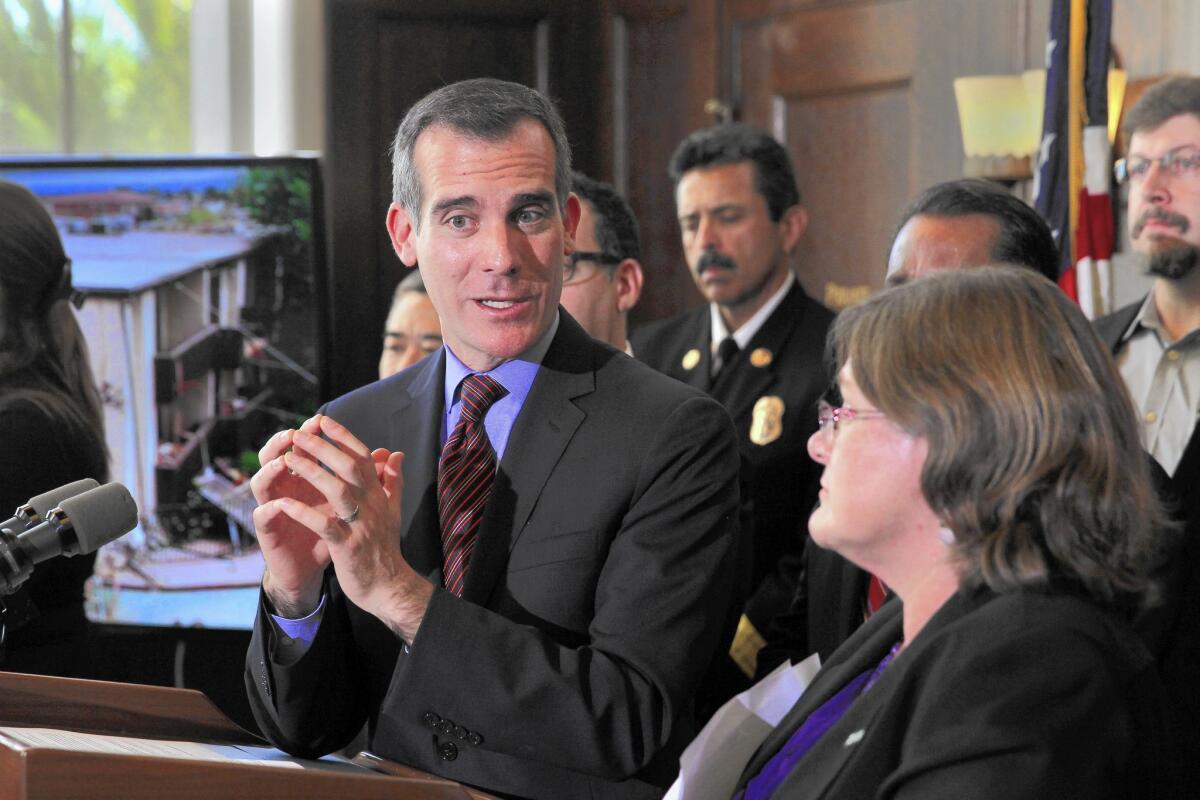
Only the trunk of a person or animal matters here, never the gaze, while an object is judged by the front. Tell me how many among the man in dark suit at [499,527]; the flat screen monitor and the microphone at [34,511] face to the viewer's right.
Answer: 1

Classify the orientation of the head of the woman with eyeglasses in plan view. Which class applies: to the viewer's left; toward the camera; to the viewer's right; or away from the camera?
to the viewer's left

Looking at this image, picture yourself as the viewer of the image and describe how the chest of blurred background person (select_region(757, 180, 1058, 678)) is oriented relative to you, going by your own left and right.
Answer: facing the viewer and to the left of the viewer

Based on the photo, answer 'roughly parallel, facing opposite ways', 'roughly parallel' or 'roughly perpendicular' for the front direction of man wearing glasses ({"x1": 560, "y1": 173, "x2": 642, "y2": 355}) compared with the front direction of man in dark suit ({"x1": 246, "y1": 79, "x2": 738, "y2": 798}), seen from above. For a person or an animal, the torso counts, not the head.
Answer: roughly parallel

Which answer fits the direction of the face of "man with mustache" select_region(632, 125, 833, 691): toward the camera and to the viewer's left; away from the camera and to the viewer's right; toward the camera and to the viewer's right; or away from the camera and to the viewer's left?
toward the camera and to the viewer's left

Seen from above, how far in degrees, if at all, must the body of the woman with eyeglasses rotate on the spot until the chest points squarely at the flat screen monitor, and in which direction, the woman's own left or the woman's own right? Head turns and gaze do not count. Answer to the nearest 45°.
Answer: approximately 45° to the woman's own right

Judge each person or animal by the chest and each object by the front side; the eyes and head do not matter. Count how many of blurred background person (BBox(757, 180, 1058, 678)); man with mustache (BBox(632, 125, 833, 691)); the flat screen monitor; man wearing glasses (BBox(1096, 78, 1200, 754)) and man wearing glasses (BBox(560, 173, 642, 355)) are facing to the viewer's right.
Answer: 0

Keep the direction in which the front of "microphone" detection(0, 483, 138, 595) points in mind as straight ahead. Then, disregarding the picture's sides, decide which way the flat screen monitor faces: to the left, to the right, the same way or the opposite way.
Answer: to the right

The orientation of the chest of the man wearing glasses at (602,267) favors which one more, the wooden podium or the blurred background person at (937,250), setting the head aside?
the wooden podium

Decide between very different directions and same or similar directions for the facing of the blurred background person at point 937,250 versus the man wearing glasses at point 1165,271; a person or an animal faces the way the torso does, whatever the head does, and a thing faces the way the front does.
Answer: same or similar directions

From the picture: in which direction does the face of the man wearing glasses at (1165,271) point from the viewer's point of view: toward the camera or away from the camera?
toward the camera

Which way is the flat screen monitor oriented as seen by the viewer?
toward the camera

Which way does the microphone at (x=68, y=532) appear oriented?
to the viewer's right

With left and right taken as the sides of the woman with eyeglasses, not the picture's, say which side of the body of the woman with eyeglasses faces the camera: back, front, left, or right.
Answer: left

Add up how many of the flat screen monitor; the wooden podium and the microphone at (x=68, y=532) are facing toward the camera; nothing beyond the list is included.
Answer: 1
